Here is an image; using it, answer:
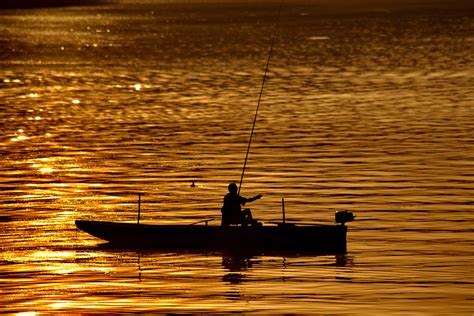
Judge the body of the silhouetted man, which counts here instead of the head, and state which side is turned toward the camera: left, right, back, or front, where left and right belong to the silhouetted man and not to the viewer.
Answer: right

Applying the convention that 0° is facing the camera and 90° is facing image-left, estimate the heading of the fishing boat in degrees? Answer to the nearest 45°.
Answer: approximately 90°
